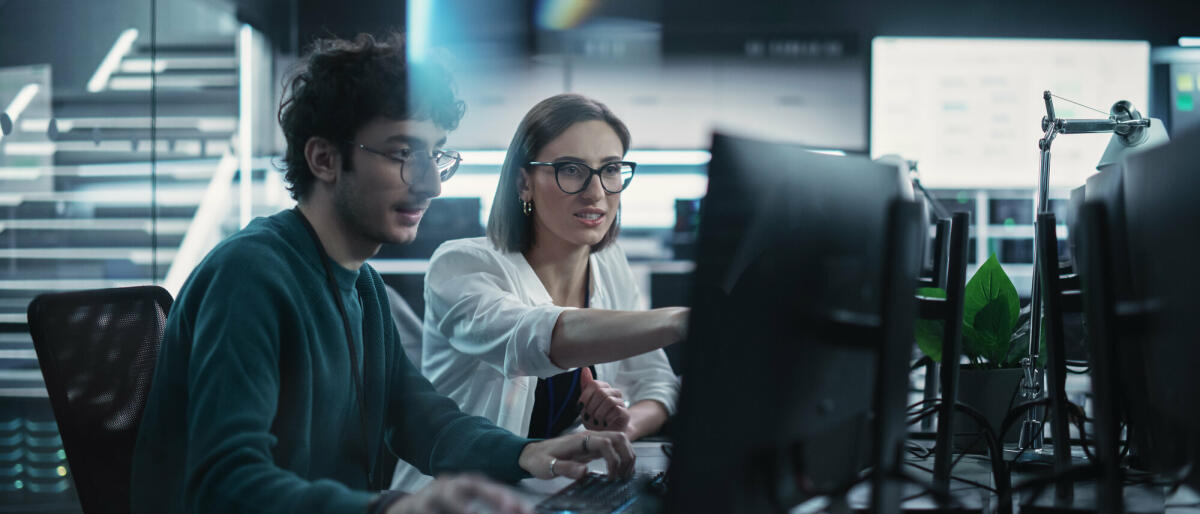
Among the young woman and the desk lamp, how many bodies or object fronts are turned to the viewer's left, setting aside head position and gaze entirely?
0

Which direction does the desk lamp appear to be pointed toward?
to the viewer's right

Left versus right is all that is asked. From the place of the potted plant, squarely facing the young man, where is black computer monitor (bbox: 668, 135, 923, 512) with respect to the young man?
left

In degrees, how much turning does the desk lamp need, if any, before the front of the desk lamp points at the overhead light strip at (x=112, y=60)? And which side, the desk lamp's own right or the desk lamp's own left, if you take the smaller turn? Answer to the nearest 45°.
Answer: approximately 180°

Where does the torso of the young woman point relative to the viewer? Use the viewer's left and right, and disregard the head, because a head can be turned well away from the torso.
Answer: facing the viewer and to the right of the viewer

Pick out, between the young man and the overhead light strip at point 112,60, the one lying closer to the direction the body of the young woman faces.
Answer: the young man

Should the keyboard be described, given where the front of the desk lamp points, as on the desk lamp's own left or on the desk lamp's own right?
on the desk lamp's own right

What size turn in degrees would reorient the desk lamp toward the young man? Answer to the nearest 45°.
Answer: approximately 135° to its right

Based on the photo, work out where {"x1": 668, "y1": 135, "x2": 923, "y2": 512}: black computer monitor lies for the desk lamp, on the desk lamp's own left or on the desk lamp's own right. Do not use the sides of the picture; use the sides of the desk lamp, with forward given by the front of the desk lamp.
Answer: on the desk lamp's own right

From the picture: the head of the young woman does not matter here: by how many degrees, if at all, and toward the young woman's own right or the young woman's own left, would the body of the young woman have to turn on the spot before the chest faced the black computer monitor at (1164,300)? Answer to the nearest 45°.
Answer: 0° — they already face it

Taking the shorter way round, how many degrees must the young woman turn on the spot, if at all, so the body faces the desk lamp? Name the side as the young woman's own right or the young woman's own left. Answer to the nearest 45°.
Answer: approximately 45° to the young woman's own left

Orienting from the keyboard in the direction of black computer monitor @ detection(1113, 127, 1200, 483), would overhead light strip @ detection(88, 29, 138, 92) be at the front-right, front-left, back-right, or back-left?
back-left

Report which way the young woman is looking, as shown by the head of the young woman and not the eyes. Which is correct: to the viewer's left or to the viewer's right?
to the viewer's right
